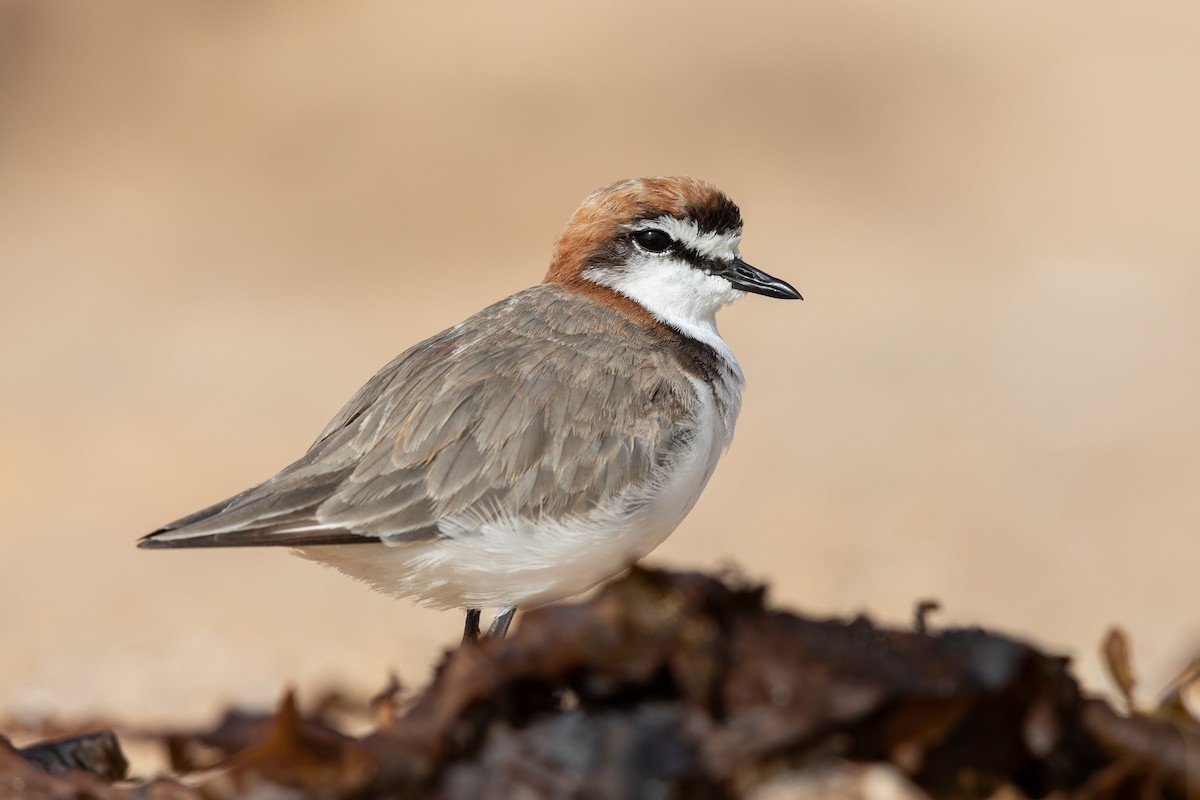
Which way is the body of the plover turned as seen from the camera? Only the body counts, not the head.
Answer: to the viewer's right
